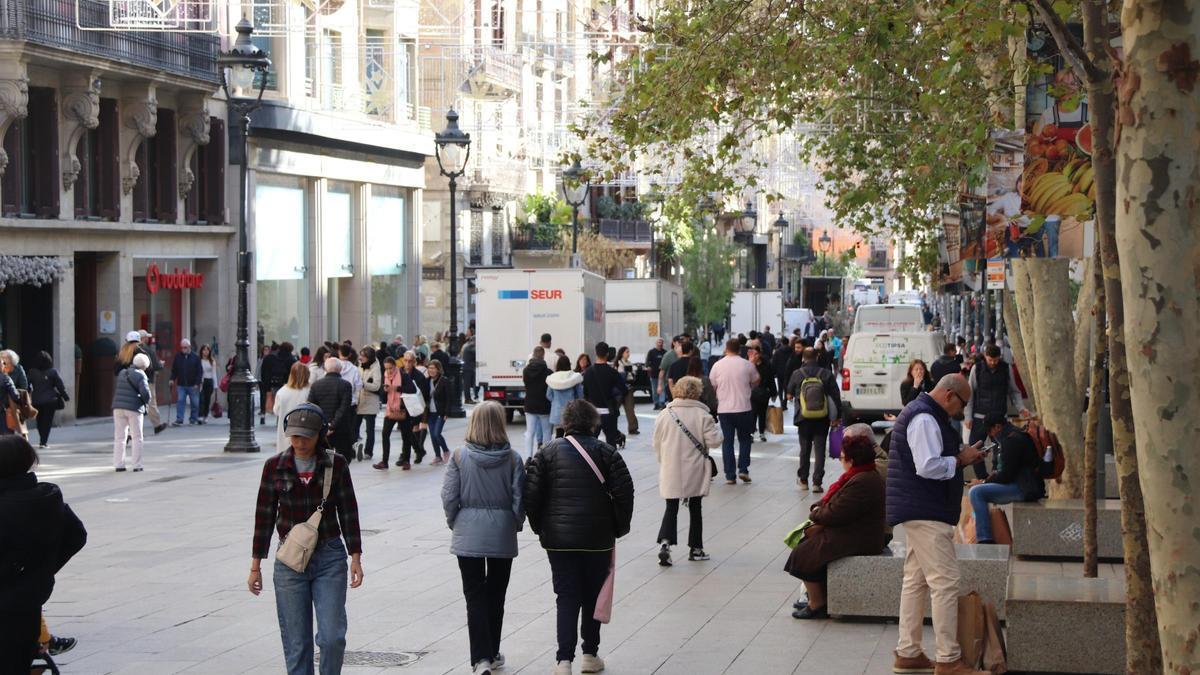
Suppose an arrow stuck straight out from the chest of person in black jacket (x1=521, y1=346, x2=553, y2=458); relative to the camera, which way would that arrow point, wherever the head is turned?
away from the camera

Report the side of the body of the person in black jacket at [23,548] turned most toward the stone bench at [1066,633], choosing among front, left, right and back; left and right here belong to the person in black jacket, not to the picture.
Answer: right

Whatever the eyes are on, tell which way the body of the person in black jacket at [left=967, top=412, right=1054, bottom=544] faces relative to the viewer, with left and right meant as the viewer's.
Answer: facing to the left of the viewer

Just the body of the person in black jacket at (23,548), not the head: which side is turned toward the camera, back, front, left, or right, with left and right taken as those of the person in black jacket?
back

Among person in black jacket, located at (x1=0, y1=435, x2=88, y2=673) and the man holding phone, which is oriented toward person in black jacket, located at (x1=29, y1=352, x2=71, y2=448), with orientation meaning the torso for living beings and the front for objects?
person in black jacket, located at (x1=0, y1=435, x2=88, y2=673)

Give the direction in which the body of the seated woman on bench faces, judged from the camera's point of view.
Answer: to the viewer's left

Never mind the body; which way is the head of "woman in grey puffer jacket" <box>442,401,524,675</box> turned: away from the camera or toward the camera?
away from the camera

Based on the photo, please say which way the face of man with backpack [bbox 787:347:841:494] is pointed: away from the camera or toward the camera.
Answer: away from the camera

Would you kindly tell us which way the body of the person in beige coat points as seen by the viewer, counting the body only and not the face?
away from the camera

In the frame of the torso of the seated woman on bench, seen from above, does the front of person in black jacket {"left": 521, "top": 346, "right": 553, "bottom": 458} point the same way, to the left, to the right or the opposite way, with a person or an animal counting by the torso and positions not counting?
to the right

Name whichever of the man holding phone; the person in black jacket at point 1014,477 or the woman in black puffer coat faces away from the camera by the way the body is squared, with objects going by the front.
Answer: the woman in black puffer coat

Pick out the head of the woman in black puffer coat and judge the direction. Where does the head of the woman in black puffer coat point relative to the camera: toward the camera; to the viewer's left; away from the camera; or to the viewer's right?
away from the camera

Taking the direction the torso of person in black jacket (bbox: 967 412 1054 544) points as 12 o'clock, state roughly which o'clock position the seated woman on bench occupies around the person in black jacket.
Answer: The seated woman on bench is roughly at 10 o'clock from the person in black jacket.

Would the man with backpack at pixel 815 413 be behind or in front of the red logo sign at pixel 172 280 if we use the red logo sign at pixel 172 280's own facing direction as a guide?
in front
